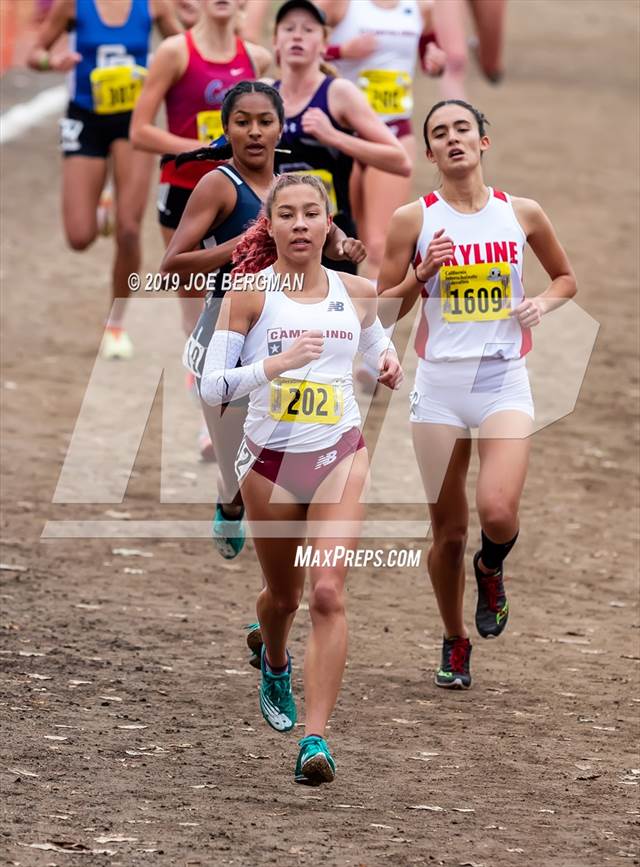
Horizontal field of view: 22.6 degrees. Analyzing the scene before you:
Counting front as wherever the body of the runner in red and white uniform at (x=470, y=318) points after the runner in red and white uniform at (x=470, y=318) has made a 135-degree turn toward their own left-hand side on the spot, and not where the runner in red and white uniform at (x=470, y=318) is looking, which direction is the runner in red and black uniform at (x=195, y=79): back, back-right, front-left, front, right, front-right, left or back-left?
left

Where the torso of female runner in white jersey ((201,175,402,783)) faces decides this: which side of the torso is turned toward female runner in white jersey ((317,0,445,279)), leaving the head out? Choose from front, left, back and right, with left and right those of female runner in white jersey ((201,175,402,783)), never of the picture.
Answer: back

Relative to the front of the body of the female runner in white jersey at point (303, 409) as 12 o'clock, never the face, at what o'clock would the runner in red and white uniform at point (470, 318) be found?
The runner in red and white uniform is roughly at 7 o'clock from the female runner in white jersey.

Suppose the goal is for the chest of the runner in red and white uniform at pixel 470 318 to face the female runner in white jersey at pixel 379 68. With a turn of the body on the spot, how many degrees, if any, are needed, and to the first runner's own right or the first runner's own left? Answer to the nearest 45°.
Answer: approximately 180°

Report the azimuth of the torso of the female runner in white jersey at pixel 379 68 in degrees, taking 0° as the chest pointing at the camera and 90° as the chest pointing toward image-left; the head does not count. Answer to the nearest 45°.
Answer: approximately 0°

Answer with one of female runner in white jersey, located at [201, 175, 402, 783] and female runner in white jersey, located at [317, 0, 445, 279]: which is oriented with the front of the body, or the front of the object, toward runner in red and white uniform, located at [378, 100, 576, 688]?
female runner in white jersey, located at [317, 0, 445, 279]

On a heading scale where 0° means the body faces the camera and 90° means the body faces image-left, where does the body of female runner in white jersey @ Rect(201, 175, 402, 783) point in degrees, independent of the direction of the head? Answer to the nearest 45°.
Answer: approximately 0°
